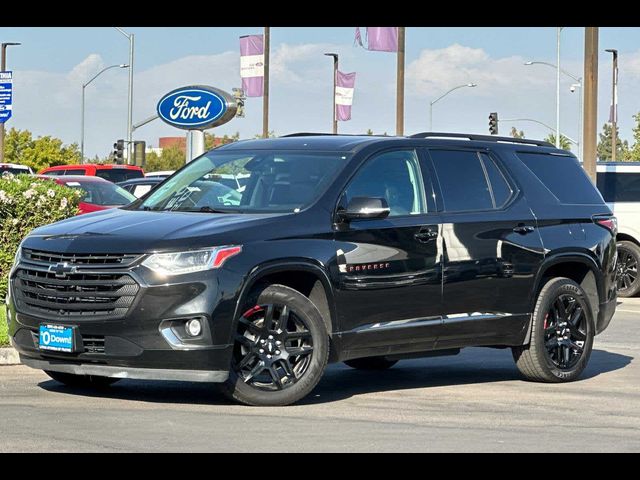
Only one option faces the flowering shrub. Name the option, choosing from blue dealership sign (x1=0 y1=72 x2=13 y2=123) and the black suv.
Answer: the blue dealership sign

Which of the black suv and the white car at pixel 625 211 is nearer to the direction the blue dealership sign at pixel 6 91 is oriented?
the black suv

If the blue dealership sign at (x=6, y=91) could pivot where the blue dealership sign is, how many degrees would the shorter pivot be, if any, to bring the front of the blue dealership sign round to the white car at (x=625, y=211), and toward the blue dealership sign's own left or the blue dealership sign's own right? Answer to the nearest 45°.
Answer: approximately 45° to the blue dealership sign's own left

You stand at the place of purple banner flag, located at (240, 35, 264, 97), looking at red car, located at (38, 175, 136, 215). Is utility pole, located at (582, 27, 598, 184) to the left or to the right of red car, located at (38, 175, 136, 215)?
left

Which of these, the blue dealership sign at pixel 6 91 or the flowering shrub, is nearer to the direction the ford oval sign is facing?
the flowering shrub

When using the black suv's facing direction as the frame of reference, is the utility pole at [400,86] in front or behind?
behind

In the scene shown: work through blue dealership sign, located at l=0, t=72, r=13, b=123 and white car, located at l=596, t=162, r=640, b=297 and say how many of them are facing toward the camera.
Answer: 1

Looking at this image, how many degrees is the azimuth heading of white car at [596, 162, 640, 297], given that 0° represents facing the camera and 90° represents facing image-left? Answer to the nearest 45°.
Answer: approximately 270°
